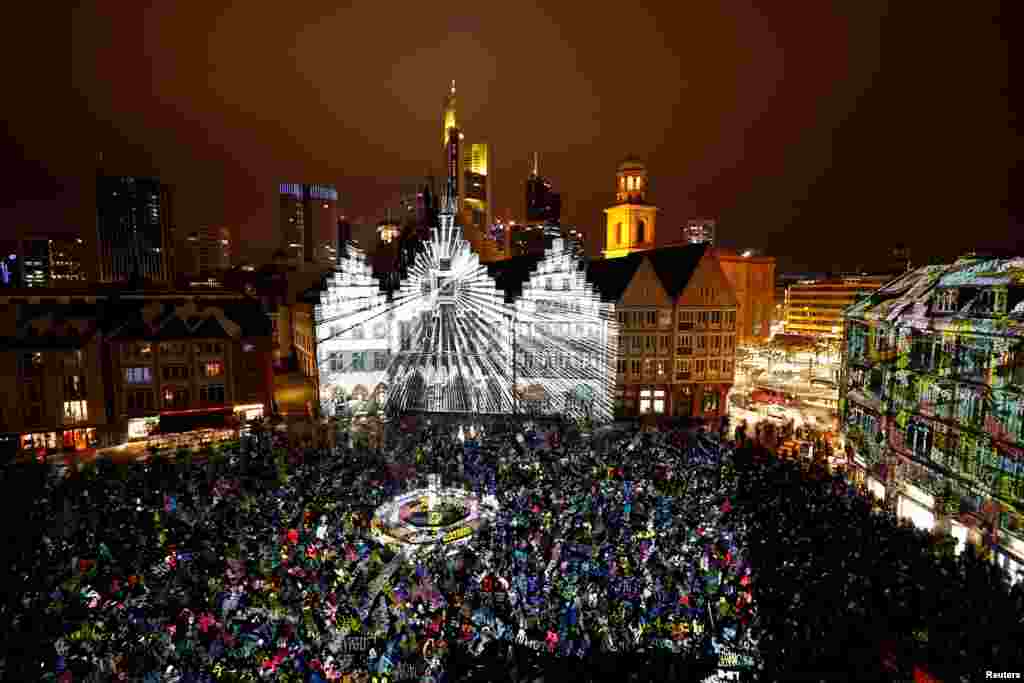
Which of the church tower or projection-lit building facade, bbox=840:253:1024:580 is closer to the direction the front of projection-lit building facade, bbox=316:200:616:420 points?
the projection-lit building facade

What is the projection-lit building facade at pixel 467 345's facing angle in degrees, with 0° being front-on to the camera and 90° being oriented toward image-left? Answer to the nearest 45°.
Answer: approximately 0°

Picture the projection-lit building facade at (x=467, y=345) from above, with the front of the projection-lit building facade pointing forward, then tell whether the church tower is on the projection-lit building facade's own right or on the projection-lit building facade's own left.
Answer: on the projection-lit building facade's own left

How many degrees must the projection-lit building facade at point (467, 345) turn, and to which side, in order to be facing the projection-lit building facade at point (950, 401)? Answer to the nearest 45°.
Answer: approximately 45° to its left
